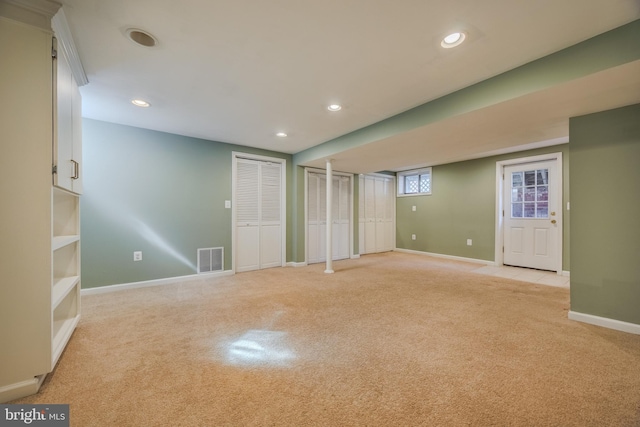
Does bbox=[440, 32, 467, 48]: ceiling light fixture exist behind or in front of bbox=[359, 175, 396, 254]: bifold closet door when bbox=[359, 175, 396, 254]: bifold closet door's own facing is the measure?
in front

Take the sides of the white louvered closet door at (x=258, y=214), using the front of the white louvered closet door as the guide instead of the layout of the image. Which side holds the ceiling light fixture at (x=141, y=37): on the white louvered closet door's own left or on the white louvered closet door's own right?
on the white louvered closet door's own right

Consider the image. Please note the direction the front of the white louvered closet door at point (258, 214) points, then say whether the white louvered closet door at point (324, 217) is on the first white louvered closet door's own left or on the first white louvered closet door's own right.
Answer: on the first white louvered closet door's own left

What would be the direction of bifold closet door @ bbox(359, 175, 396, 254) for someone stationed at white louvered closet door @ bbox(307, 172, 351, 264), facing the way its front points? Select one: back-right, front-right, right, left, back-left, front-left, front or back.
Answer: left

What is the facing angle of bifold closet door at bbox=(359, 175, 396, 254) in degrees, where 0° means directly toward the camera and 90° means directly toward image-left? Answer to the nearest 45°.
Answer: approximately 315°

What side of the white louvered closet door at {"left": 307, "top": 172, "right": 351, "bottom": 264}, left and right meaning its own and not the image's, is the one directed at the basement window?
left

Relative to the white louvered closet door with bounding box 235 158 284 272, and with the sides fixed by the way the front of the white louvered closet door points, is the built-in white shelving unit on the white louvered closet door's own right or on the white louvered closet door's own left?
on the white louvered closet door's own right

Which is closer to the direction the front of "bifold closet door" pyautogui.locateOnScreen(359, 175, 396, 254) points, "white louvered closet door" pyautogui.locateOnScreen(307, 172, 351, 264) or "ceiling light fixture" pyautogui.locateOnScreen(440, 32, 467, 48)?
the ceiling light fixture

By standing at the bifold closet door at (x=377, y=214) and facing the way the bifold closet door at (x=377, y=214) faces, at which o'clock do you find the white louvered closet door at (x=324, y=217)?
The white louvered closet door is roughly at 3 o'clock from the bifold closet door.

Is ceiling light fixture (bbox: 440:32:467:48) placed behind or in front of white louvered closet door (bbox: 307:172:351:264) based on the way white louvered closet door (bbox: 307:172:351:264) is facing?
in front
